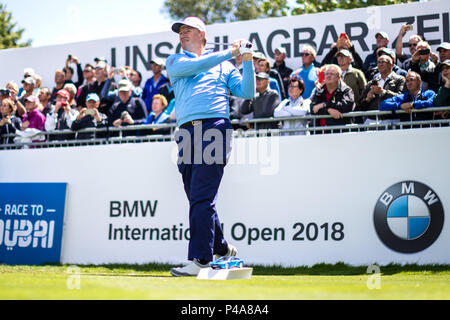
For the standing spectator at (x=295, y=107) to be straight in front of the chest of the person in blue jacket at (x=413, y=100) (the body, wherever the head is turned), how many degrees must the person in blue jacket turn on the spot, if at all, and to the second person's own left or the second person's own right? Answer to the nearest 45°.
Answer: approximately 45° to the second person's own right

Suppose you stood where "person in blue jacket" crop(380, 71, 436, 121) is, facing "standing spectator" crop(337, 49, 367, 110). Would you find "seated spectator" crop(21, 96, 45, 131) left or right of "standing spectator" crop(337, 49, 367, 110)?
left

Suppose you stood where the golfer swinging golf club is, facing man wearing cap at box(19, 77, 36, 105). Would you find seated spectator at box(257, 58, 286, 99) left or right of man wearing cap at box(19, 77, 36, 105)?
right

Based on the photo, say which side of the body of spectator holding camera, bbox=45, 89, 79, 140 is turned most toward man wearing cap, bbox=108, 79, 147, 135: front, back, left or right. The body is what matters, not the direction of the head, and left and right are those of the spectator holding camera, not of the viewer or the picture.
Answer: left

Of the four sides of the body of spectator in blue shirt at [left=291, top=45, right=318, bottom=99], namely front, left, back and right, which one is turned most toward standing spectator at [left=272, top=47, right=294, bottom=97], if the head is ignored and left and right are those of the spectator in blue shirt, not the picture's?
right

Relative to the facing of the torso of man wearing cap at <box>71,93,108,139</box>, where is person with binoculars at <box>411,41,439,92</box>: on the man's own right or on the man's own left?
on the man's own left

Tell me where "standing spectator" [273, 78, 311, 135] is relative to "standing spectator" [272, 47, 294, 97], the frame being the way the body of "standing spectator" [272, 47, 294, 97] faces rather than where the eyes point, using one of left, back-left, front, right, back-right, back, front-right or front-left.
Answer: front-left

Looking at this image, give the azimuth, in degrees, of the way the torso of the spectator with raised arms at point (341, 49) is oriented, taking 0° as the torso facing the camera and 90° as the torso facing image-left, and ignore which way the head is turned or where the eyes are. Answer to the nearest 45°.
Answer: approximately 0°

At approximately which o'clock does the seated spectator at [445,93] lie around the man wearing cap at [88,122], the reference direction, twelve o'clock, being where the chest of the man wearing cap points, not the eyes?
The seated spectator is roughly at 10 o'clock from the man wearing cap.

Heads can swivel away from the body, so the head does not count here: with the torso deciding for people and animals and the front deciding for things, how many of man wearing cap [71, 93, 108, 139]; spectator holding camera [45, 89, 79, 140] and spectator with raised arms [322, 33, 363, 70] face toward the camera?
3

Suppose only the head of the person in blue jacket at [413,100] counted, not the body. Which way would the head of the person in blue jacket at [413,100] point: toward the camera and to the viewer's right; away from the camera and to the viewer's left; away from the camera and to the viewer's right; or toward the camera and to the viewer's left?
toward the camera and to the viewer's left

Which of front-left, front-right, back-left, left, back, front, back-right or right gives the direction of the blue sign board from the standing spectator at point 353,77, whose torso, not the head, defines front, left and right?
front-right

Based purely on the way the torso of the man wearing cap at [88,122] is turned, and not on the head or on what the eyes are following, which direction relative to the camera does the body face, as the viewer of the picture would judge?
toward the camera
